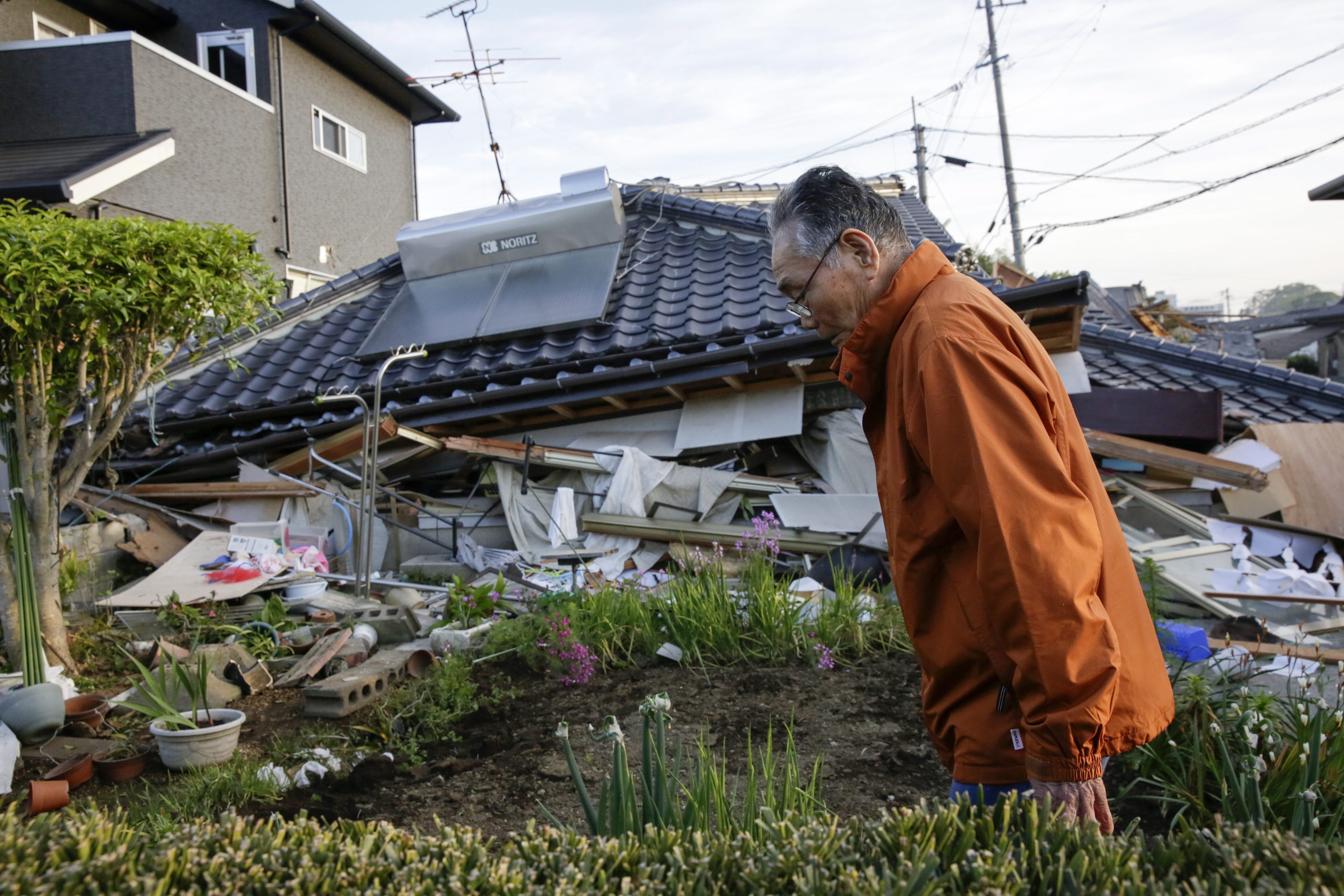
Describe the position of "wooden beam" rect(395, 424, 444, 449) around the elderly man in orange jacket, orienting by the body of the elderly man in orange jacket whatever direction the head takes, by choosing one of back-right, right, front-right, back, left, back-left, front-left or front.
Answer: front-right

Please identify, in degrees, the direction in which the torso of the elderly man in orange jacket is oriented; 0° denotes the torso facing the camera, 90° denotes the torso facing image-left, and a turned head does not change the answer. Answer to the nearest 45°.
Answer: approximately 90°

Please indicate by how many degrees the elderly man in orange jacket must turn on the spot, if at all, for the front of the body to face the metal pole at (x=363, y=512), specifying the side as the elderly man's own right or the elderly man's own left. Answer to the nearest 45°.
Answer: approximately 45° to the elderly man's own right

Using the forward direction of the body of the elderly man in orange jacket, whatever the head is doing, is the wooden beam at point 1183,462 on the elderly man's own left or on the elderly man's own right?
on the elderly man's own right

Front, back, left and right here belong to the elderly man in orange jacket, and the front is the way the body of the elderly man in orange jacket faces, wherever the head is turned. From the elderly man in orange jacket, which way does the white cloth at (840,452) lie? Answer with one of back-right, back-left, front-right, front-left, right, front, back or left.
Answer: right

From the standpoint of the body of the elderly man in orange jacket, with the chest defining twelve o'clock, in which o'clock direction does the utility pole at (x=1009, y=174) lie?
The utility pole is roughly at 3 o'clock from the elderly man in orange jacket.

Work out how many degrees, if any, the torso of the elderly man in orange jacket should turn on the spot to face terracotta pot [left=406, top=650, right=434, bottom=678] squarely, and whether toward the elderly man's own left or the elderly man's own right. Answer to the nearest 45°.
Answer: approximately 45° to the elderly man's own right

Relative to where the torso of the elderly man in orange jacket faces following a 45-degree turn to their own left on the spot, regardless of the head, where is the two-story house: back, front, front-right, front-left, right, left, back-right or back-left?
right

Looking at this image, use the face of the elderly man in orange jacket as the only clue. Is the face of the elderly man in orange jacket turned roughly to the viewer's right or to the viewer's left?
to the viewer's left
